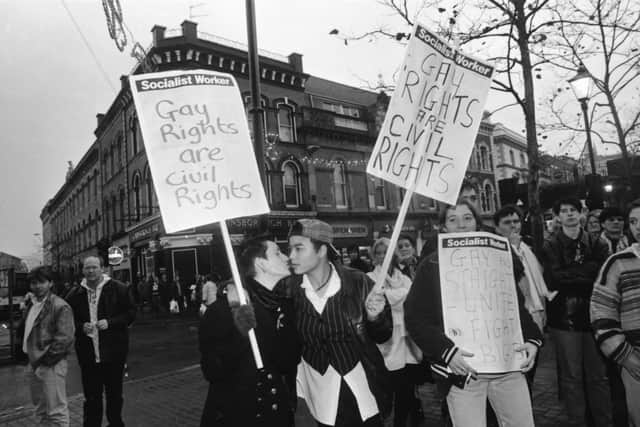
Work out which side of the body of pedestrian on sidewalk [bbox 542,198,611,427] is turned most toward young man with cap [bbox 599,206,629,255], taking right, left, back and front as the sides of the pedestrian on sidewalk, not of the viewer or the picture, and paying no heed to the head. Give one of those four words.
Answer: back

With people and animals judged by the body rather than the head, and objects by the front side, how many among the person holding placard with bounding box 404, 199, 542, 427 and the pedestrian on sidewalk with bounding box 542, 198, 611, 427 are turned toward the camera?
2

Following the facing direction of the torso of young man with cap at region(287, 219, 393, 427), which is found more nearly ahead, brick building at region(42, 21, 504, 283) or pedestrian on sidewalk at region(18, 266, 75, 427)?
the pedestrian on sidewalk

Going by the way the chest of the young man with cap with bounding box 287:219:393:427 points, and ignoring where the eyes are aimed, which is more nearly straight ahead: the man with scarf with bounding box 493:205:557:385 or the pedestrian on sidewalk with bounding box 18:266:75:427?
the pedestrian on sidewalk

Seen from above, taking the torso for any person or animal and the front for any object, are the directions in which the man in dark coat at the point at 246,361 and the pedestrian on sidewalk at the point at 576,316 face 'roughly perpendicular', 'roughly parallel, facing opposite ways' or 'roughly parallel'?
roughly perpendicular

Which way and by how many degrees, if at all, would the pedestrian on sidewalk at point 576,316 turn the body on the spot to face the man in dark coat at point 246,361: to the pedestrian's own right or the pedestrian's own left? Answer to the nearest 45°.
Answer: approximately 45° to the pedestrian's own right

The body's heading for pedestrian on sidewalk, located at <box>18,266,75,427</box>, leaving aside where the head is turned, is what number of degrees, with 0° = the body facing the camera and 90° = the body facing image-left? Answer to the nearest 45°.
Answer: approximately 45°
